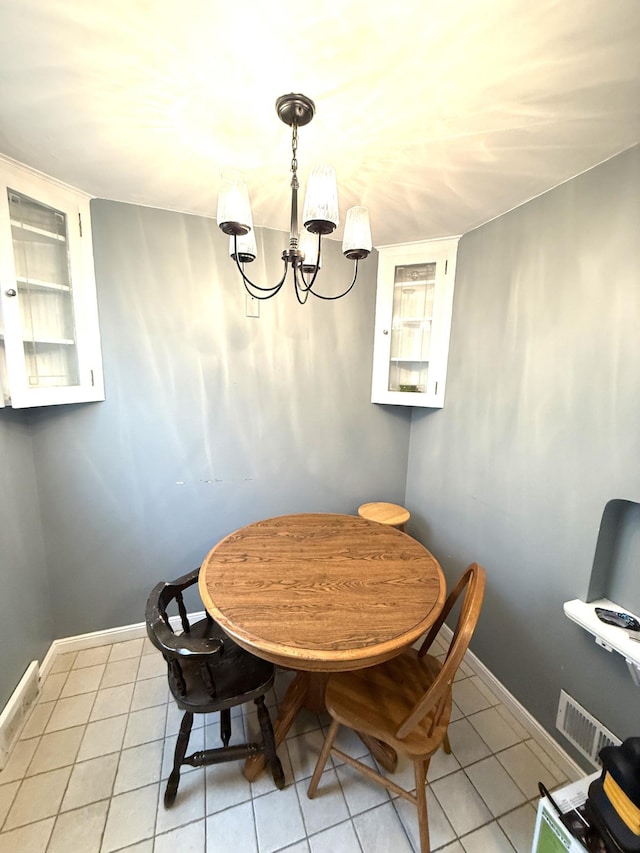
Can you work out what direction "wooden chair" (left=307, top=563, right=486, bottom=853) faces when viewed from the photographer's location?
facing away from the viewer and to the left of the viewer

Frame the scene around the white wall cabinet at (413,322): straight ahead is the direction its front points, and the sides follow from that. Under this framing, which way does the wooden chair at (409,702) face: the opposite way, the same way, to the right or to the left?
to the right

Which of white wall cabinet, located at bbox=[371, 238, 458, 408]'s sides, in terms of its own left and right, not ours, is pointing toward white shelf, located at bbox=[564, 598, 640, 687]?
left

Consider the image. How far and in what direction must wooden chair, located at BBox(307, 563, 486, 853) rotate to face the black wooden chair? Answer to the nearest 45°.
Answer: approximately 45° to its left

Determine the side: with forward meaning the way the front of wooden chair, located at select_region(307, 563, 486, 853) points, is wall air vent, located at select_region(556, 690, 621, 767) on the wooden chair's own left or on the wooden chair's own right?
on the wooden chair's own right
